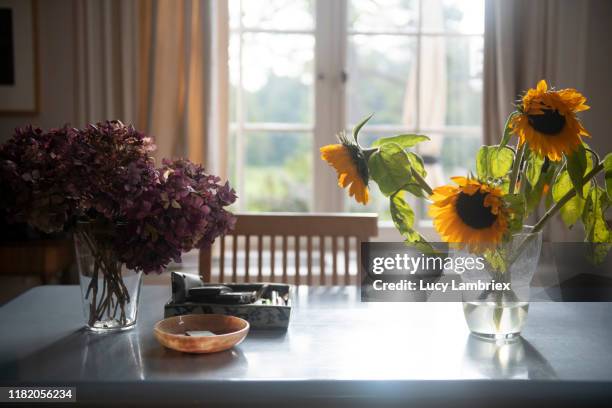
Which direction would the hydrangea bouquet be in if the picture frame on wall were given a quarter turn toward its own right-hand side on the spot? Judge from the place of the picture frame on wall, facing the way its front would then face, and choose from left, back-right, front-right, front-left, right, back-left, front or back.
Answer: left

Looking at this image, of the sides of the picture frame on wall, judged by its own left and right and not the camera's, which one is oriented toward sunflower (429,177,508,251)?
front

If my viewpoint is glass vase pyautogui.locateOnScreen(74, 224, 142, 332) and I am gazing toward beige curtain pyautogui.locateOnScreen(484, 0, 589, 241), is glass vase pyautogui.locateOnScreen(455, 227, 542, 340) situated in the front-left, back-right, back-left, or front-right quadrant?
front-right

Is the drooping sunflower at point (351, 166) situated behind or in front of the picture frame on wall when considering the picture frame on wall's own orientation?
in front

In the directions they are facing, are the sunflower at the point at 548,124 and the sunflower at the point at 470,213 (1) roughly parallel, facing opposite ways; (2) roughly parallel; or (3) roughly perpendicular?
roughly parallel

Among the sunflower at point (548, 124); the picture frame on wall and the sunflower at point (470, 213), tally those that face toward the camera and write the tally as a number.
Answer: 3

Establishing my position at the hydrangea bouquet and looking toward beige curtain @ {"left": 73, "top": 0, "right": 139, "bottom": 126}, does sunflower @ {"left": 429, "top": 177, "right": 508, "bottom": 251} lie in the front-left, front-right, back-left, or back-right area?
back-right

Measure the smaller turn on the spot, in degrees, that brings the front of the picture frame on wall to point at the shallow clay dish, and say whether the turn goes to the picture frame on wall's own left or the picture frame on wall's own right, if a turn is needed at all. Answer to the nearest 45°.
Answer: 0° — it already faces it

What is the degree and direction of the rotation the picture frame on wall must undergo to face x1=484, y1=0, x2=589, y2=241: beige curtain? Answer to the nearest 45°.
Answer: approximately 45° to its left

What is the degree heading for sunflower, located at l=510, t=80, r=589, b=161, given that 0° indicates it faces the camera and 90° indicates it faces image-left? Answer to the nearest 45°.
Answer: approximately 0°

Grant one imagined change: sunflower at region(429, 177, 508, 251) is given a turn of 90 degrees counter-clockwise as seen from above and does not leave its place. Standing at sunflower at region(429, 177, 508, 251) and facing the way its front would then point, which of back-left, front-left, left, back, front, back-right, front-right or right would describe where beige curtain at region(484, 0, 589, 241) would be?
left

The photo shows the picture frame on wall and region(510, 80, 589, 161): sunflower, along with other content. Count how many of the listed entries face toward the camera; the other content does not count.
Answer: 2

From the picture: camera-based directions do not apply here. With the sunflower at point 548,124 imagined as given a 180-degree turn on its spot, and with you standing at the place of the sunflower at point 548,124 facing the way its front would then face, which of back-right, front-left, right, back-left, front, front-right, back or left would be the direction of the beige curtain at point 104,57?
front-left

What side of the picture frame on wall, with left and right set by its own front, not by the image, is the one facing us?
front

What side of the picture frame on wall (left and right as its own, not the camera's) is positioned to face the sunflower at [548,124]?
front
